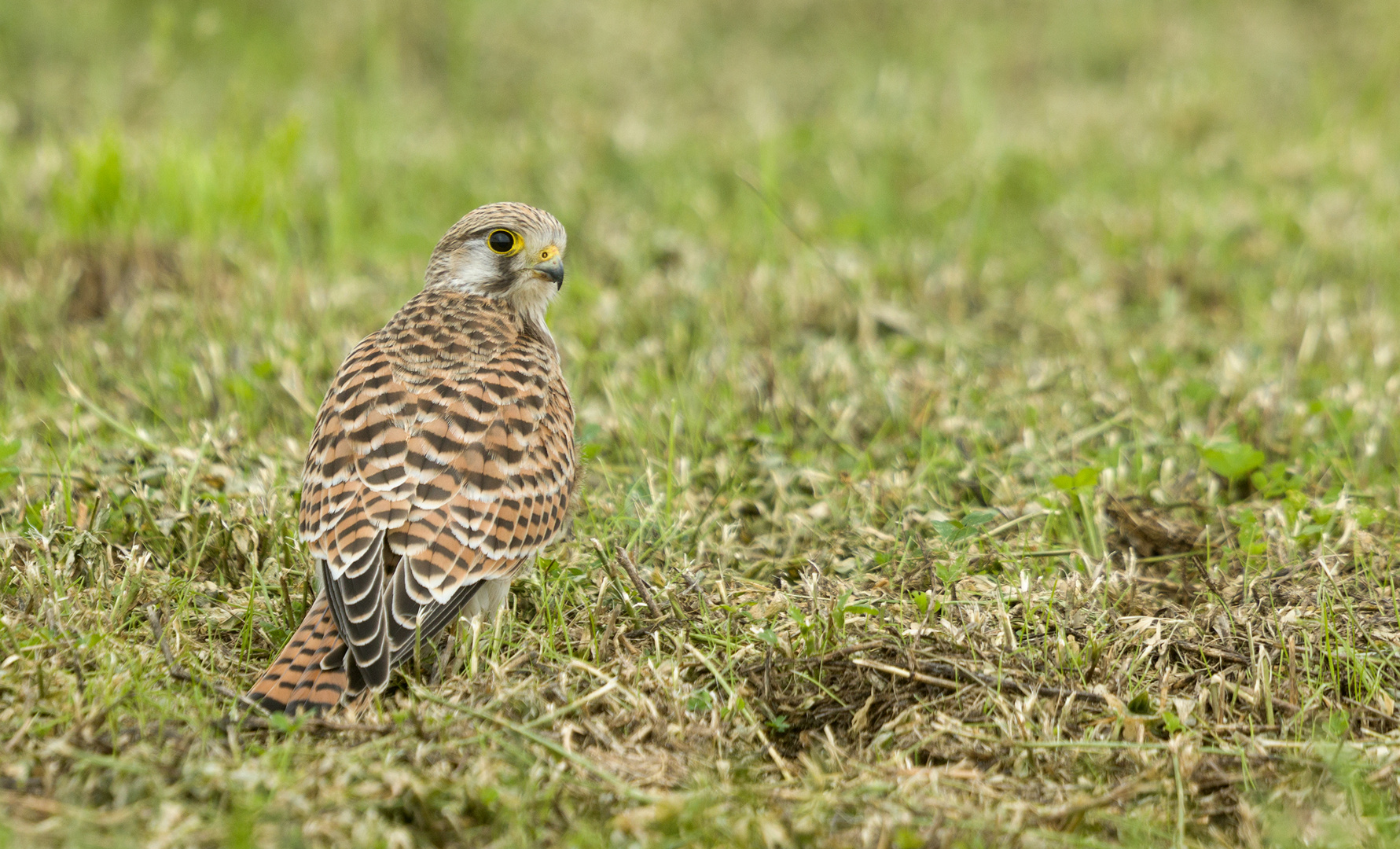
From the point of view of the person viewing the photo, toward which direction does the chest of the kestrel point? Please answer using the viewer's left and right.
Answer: facing away from the viewer and to the right of the viewer

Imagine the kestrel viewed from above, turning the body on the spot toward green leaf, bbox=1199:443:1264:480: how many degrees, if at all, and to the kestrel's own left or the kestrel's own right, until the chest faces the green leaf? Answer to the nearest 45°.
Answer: approximately 45° to the kestrel's own right
